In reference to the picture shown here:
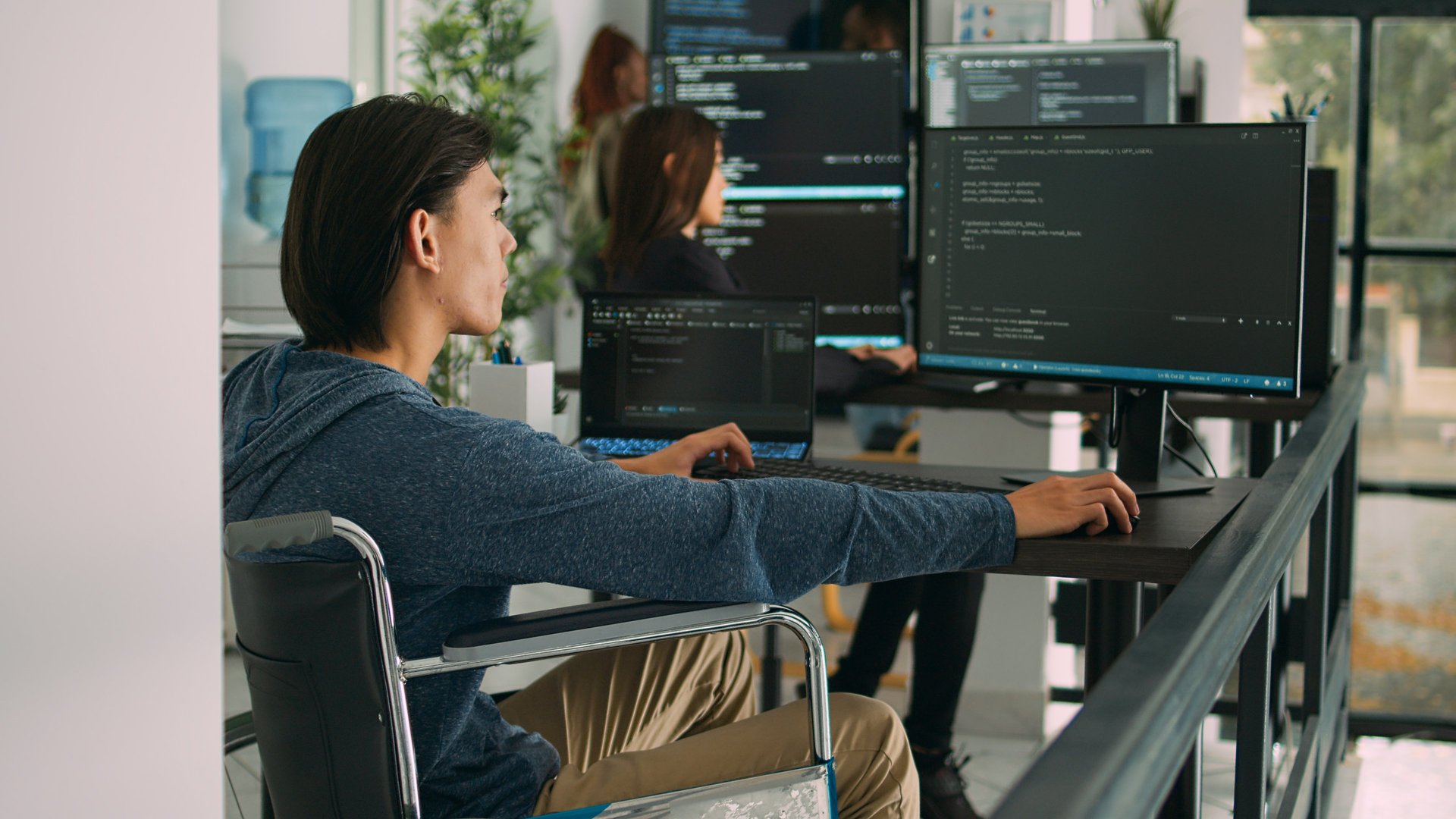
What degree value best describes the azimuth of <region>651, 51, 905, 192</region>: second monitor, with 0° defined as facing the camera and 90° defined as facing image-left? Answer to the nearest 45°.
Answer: approximately 0°

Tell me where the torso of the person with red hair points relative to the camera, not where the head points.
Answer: to the viewer's right

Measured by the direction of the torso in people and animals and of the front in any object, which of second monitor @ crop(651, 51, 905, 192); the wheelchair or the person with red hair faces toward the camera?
the second monitor

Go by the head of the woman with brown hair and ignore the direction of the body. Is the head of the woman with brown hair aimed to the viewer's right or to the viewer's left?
to the viewer's right

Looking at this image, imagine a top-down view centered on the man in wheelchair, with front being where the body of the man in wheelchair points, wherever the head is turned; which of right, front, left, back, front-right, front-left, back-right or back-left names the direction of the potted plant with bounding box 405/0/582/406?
front-left

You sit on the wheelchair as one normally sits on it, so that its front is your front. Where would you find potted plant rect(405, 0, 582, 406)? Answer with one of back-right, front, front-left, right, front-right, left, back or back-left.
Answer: front-left

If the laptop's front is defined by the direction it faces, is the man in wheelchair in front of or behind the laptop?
in front
